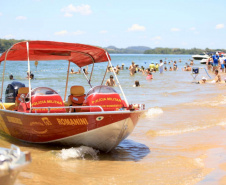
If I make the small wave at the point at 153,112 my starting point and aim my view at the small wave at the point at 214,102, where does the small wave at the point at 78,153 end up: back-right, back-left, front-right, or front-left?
back-right

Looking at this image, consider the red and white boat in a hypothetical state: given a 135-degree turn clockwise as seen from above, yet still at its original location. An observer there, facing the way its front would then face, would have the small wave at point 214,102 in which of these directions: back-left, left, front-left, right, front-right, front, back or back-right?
back-right

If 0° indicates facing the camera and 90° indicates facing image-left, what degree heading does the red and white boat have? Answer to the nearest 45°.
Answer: approximately 315°

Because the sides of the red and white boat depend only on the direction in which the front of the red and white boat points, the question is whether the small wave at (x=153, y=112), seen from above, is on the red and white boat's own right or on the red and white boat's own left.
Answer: on the red and white boat's own left
